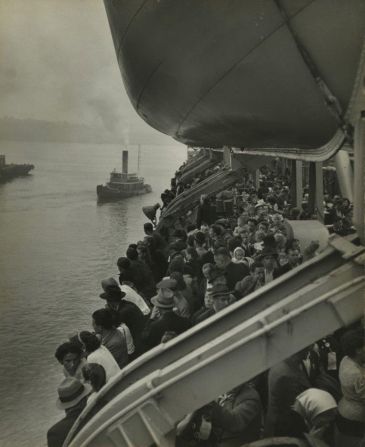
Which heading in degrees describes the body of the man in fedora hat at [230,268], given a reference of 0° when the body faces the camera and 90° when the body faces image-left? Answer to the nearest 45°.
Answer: approximately 45°

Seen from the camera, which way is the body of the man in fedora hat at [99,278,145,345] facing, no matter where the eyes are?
to the viewer's left

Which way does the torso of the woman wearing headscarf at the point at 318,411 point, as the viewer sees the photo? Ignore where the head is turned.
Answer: away from the camera
